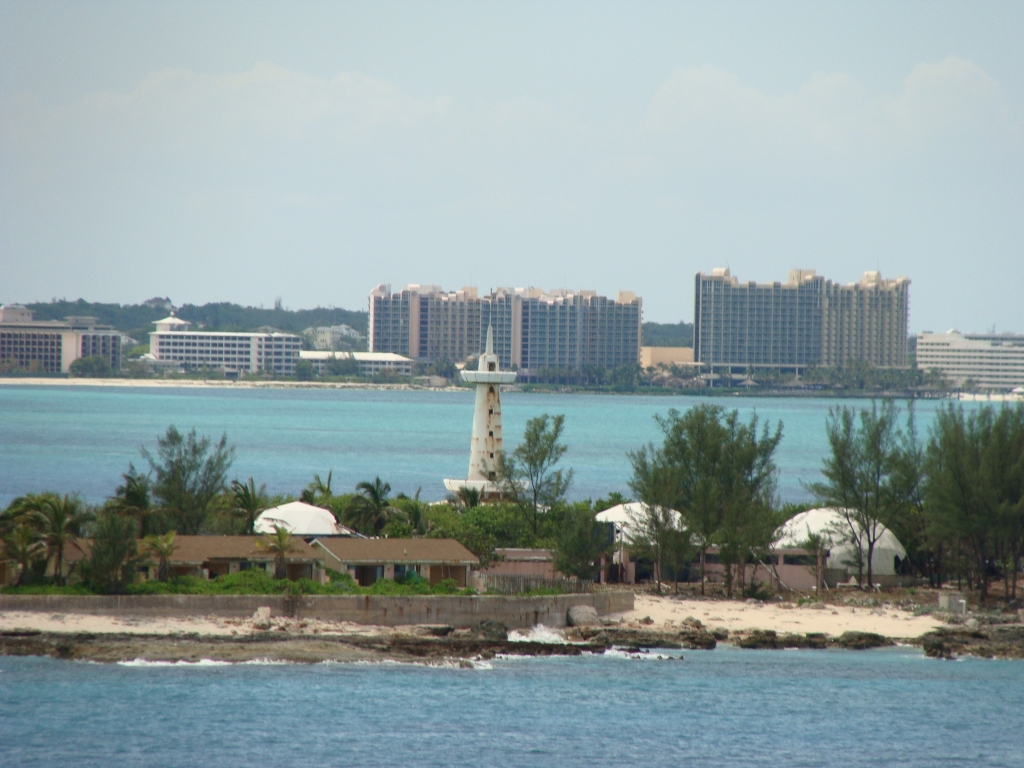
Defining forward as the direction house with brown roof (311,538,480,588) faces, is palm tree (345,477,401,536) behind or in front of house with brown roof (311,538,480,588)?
behind

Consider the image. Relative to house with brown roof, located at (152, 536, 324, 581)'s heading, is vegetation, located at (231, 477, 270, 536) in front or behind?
behind

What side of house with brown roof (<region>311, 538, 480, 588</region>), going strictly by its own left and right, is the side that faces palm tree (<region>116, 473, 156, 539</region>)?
right

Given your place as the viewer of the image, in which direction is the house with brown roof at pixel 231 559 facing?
facing the viewer

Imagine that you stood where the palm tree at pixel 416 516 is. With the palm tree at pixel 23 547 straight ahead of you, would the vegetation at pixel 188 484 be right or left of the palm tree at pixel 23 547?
right

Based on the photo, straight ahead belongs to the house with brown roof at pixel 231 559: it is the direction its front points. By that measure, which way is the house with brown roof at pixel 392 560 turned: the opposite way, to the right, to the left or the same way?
the same way

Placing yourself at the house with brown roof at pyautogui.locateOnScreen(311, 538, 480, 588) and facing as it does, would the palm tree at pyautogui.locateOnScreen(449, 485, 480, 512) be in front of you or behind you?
behind

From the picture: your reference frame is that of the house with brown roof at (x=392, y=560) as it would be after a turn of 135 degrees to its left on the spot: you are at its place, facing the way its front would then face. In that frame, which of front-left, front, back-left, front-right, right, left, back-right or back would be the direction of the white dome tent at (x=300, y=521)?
left

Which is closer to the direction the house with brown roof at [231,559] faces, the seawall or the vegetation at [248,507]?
the seawall

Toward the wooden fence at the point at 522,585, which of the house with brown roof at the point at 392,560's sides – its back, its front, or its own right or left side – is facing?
left

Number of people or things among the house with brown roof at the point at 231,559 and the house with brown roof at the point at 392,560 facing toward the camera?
2

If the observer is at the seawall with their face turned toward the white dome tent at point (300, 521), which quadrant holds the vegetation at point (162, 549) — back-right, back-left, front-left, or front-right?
front-left

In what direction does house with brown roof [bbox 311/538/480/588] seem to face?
toward the camera
